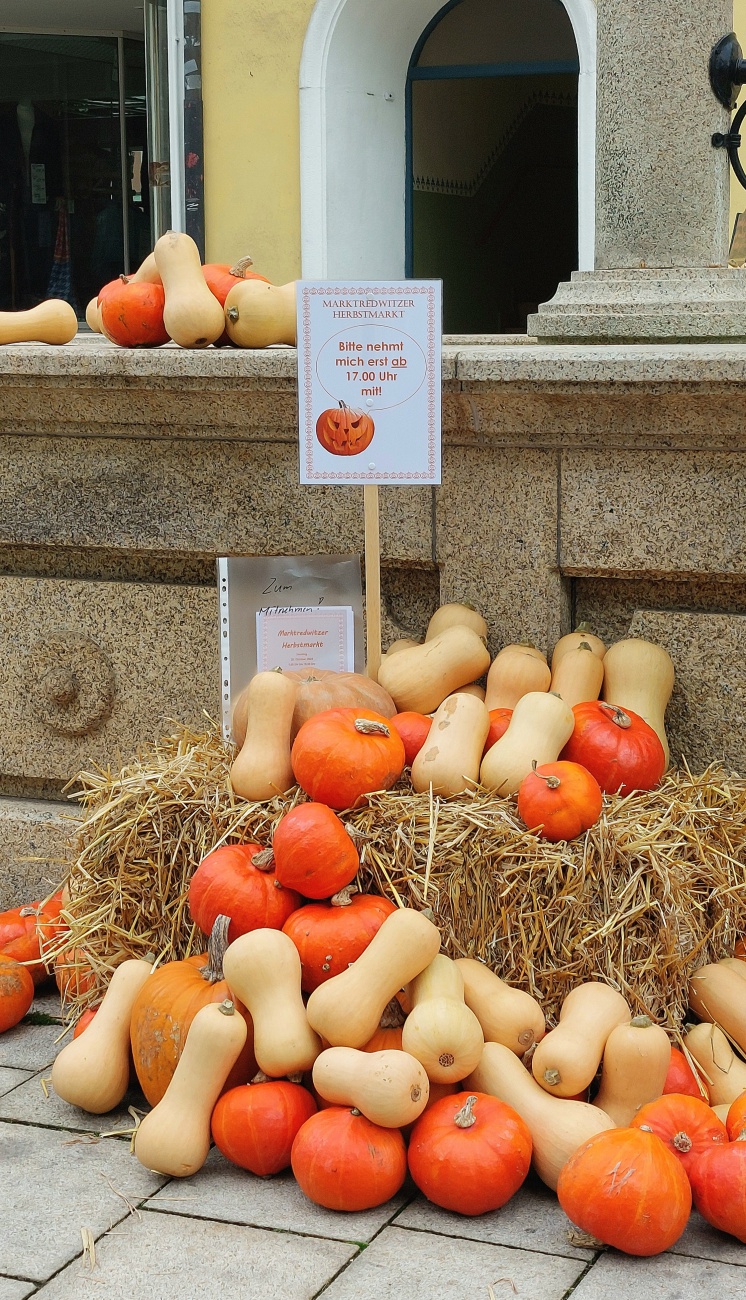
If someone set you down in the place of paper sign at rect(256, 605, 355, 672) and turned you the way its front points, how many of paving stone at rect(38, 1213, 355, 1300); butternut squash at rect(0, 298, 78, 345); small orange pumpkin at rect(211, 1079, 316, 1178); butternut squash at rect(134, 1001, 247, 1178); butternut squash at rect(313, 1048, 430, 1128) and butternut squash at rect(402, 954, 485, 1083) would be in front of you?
5

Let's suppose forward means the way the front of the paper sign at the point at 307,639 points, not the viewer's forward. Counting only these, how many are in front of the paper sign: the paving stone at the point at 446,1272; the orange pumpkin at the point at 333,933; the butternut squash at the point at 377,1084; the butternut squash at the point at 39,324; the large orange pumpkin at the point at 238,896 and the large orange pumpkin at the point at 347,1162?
5

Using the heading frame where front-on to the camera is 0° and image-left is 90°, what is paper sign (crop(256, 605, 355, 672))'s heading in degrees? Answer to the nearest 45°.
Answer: approximately 0°

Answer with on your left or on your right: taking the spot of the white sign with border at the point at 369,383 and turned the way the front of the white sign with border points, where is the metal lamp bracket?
on your left

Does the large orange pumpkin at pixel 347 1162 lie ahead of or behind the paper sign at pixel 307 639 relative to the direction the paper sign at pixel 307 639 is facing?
ahead

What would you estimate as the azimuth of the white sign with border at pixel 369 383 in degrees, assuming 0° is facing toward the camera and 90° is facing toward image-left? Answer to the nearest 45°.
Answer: approximately 0°
